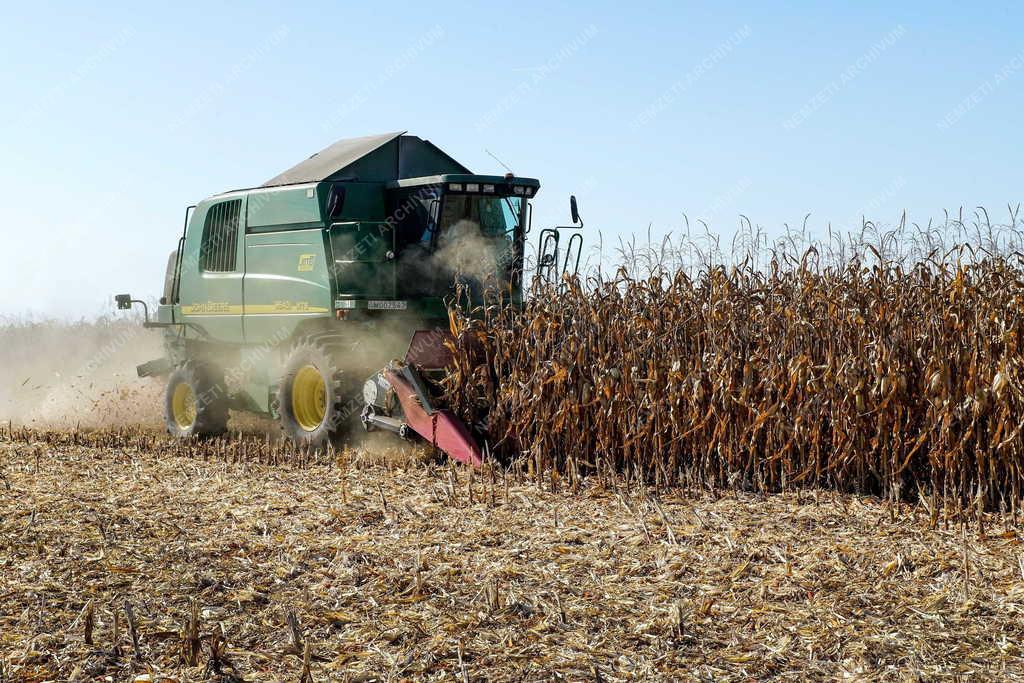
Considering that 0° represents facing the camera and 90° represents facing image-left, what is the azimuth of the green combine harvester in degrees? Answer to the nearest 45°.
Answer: approximately 315°
